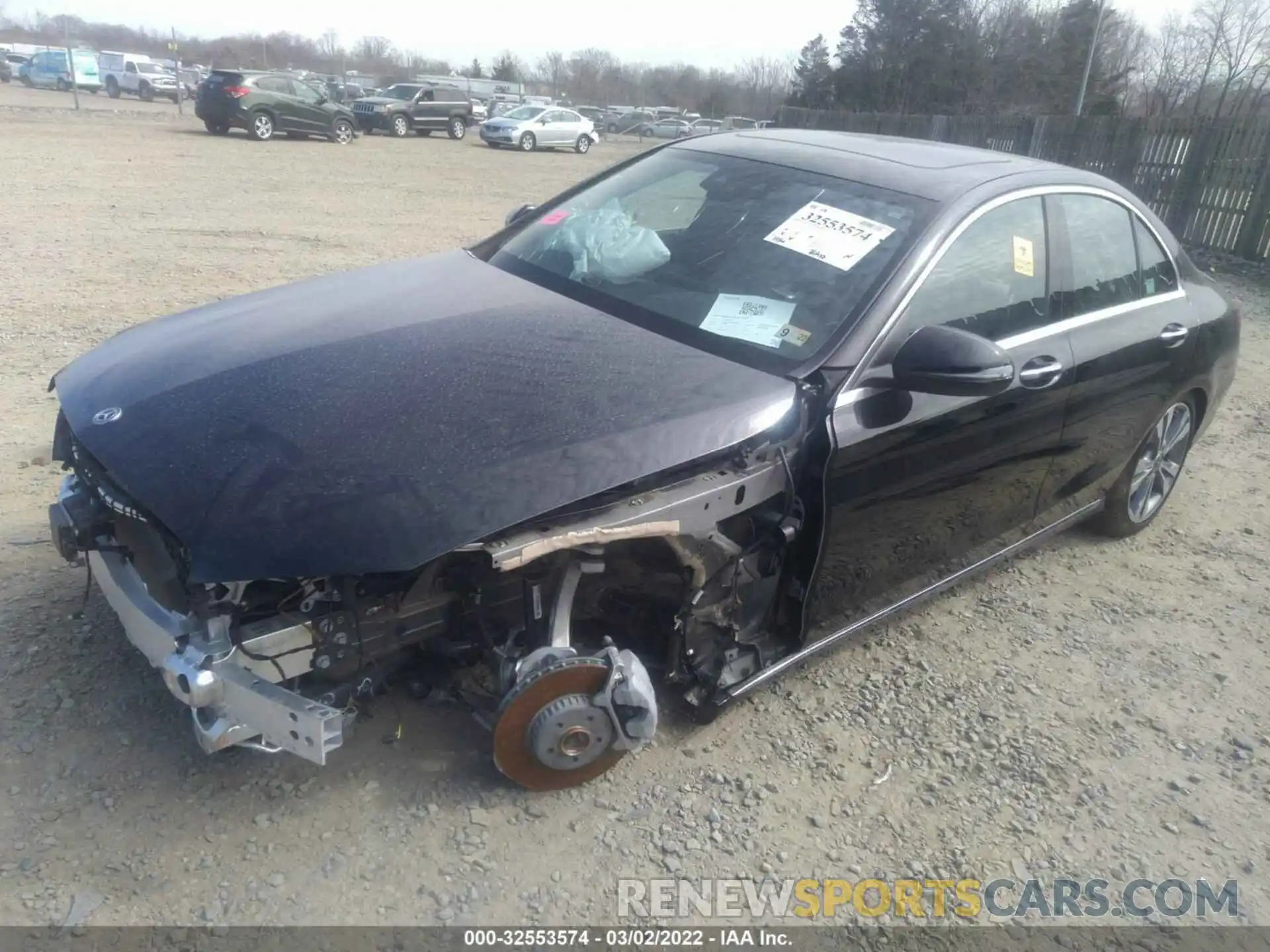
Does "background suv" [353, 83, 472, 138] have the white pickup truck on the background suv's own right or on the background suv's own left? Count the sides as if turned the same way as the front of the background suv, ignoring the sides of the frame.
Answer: on the background suv's own right

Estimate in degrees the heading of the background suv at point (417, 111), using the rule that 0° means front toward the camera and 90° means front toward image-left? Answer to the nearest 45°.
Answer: approximately 45°

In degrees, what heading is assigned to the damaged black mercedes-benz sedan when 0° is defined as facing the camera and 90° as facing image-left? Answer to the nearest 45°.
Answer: approximately 45°

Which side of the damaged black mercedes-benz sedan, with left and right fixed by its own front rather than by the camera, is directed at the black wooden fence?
back

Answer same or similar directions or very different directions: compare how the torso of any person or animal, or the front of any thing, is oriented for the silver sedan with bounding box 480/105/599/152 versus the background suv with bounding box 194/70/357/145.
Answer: very different directions

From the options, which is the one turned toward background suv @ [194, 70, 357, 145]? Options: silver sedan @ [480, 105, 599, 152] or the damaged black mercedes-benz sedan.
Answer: the silver sedan

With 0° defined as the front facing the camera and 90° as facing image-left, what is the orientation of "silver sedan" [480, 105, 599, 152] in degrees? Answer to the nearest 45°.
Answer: approximately 45°

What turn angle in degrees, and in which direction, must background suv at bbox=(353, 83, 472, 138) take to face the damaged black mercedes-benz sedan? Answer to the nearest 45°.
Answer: approximately 45° to its left

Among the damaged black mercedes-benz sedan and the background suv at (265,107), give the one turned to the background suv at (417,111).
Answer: the background suv at (265,107)

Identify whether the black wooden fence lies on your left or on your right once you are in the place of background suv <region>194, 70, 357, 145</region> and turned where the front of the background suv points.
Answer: on your right

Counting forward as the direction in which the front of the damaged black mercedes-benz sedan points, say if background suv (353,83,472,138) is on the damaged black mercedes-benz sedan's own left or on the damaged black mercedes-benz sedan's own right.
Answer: on the damaged black mercedes-benz sedan's own right

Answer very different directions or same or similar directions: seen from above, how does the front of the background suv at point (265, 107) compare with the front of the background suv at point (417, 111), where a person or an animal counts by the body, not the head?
very different directions

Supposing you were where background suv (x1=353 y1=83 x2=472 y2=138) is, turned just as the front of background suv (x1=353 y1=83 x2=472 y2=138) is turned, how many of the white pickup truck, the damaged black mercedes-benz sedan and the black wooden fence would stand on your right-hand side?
1

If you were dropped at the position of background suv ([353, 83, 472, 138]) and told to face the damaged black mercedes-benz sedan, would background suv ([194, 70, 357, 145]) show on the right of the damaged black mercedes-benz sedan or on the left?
right

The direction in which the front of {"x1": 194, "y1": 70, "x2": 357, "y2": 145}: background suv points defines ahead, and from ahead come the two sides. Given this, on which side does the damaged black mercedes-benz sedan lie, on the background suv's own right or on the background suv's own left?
on the background suv's own right
